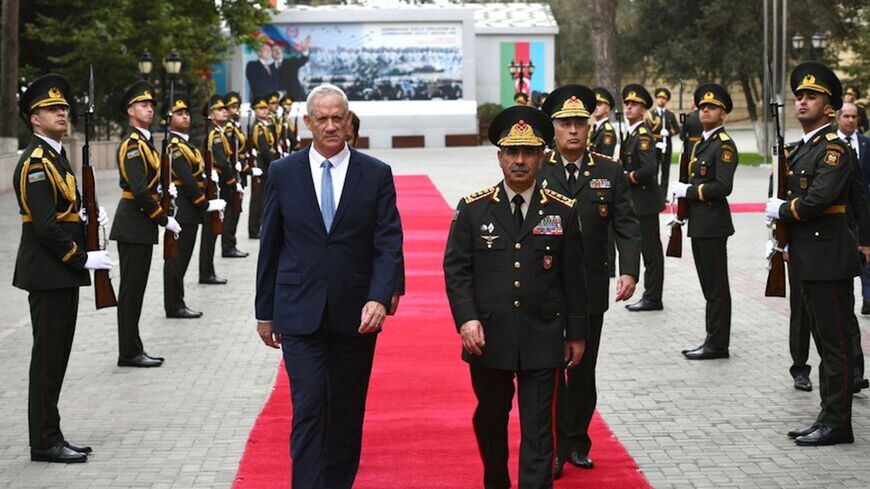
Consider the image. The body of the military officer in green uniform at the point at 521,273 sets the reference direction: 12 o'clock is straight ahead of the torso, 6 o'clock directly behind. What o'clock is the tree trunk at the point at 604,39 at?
The tree trunk is roughly at 6 o'clock from the military officer in green uniform.

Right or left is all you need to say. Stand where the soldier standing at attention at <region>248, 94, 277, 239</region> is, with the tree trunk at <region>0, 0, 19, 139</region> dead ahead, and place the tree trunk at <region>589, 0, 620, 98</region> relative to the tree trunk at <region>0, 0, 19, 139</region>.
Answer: right

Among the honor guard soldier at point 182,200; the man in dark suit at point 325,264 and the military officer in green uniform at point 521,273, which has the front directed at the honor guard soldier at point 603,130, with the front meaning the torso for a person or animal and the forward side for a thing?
the honor guard soldier at point 182,200

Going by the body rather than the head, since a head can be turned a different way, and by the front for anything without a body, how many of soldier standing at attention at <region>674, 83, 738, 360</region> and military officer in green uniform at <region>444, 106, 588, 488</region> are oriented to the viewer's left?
1

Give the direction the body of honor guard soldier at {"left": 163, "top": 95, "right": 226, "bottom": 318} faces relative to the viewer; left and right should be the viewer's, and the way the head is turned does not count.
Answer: facing to the right of the viewer

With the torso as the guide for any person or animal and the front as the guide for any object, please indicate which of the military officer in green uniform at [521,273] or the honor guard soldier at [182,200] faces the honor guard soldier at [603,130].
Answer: the honor guard soldier at [182,200]

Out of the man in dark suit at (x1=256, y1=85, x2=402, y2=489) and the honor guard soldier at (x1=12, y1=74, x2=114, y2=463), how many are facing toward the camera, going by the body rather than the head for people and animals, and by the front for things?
1

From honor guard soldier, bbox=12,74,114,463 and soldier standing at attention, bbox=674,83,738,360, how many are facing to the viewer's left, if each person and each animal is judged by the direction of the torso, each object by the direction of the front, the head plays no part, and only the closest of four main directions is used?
1

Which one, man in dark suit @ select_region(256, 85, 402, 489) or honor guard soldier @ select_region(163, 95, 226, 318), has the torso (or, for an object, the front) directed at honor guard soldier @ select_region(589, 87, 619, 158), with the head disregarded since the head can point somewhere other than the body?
honor guard soldier @ select_region(163, 95, 226, 318)

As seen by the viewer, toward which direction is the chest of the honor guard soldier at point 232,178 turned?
to the viewer's right

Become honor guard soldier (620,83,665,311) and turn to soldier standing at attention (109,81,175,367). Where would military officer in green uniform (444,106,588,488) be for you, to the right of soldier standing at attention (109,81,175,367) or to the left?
left

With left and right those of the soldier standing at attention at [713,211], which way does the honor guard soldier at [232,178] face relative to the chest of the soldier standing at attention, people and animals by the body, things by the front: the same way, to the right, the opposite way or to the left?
the opposite way

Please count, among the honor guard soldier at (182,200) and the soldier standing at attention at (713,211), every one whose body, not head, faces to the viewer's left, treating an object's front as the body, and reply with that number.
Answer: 1

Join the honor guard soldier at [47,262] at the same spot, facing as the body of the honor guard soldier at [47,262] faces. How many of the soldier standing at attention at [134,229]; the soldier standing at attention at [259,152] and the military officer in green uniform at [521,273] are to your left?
2

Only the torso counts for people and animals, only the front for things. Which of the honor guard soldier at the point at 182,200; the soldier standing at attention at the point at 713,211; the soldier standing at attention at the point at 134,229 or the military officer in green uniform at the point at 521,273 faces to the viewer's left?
the soldier standing at attention at the point at 713,211

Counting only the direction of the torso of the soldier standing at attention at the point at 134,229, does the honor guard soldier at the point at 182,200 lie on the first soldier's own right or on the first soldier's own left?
on the first soldier's own left

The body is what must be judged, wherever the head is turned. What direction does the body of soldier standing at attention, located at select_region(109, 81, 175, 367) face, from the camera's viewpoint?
to the viewer's right

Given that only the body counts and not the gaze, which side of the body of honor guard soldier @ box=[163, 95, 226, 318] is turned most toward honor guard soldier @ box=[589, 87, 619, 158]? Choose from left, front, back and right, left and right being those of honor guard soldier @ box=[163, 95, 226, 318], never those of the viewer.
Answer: front
